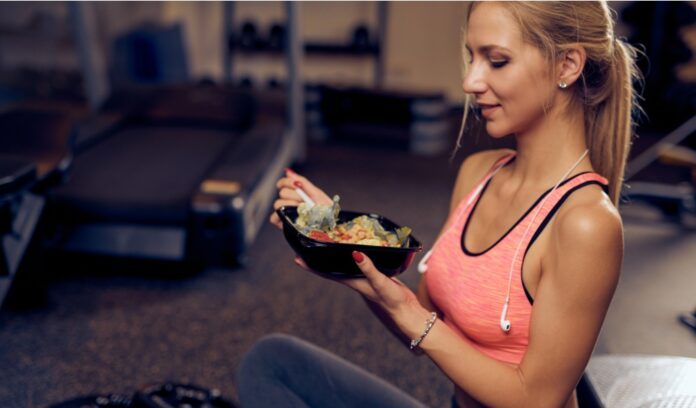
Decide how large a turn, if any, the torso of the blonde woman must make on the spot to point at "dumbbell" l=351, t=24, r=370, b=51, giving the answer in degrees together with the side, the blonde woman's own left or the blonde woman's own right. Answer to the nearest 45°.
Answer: approximately 135° to the blonde woman's own right

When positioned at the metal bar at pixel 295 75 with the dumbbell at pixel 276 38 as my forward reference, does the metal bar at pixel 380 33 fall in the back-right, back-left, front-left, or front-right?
front-right

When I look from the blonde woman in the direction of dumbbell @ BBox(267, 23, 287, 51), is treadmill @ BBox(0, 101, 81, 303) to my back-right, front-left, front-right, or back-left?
front-left

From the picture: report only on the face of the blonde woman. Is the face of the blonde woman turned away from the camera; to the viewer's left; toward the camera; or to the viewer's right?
to the viewer's left

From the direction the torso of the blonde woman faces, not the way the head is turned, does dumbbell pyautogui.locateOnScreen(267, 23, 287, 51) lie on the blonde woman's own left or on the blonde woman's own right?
on the blonde woman's own right

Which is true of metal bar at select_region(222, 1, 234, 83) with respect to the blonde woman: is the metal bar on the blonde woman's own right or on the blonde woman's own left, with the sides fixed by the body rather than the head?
on the blonde woman's own right

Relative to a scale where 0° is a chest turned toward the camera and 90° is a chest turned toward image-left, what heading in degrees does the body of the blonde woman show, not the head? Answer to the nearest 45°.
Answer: approximately 45°

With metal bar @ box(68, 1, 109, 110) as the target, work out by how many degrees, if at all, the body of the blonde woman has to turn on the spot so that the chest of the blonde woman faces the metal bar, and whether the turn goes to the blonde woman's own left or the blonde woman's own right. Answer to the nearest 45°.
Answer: approximately 90° to the blonde woman's own right

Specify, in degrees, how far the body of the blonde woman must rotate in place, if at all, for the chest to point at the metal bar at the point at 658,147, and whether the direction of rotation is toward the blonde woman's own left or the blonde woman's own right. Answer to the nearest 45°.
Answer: approximately 135° to the blonde woman's own right

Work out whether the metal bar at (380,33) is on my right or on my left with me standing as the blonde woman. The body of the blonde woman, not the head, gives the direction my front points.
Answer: on my right

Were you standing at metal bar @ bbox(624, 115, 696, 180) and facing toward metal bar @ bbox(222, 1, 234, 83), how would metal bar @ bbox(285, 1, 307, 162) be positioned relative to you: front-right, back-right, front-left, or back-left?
front-left
